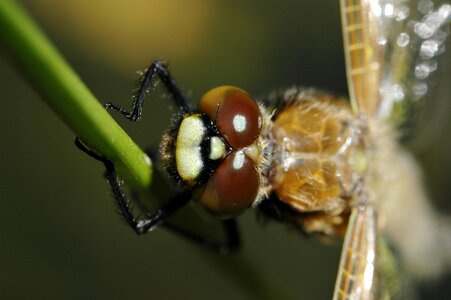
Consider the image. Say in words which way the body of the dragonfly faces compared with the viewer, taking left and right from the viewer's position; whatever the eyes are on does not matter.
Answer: facing to the left of the viewer
